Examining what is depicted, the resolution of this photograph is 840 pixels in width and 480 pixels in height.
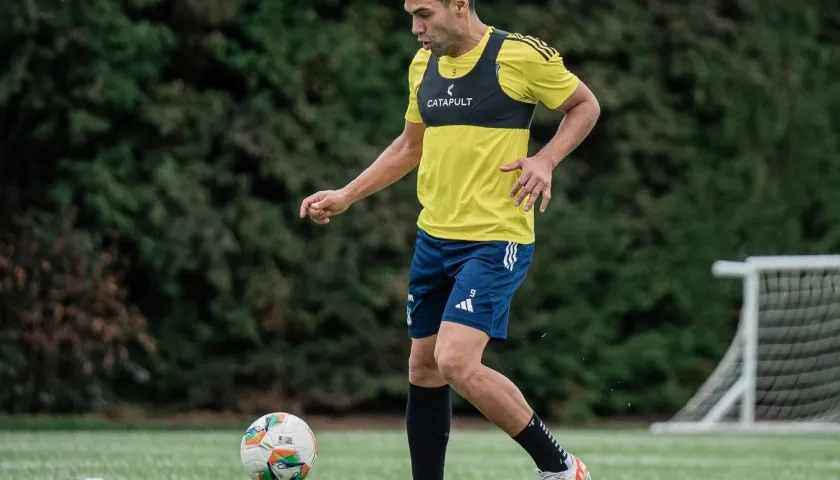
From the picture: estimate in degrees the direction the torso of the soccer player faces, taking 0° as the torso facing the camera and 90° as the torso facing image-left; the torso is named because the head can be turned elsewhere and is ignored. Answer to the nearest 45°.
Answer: approximately 45°

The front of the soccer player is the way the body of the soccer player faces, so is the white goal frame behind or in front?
behind
